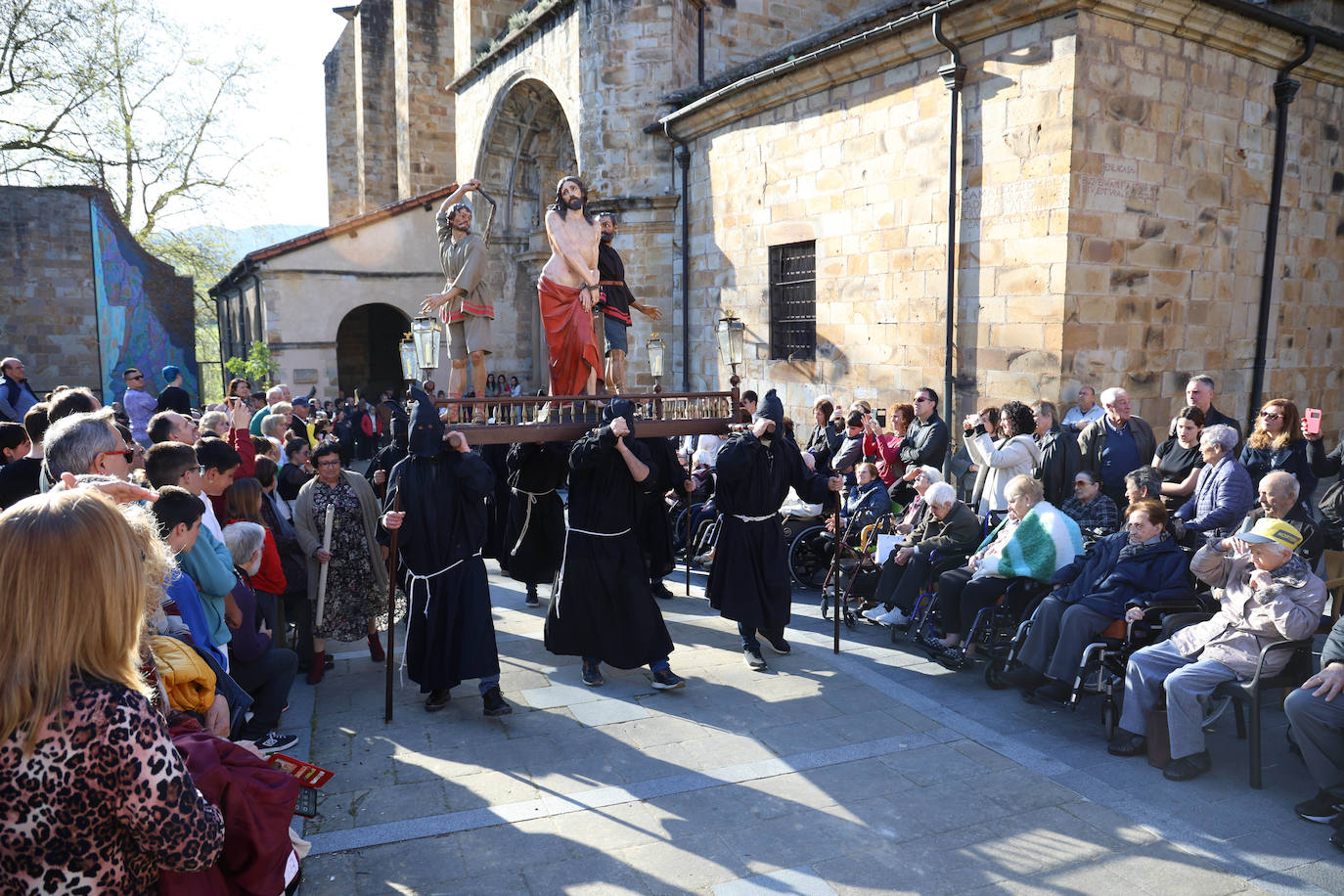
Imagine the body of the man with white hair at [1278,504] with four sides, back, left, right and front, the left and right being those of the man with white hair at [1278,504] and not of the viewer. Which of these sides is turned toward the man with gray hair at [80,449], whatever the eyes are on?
front

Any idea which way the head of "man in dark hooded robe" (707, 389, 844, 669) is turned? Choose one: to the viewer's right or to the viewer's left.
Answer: to the viewer's left

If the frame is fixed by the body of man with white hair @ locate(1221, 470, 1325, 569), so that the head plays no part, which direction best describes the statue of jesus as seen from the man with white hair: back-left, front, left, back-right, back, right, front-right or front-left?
front-right

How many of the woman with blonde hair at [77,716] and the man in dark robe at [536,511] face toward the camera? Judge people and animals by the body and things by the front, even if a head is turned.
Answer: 1

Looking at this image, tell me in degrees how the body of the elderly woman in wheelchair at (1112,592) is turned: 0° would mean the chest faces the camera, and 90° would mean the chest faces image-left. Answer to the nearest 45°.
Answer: approximately 45°

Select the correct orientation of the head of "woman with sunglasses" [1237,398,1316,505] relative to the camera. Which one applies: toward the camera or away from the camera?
toward the camera

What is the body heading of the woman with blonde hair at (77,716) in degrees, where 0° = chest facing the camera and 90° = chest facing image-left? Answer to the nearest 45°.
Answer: approximately 225°

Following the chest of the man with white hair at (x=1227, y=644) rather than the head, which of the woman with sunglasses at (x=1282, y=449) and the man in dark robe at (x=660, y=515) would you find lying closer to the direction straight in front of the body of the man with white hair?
the man in dark robe

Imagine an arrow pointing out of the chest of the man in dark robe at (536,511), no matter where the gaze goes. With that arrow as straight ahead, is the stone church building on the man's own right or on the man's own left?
on the man's own left

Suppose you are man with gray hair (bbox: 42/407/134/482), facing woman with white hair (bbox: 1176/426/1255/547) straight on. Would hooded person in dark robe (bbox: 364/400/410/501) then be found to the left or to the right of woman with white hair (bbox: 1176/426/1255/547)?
left

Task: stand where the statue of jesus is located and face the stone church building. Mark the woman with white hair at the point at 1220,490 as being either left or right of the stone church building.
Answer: right

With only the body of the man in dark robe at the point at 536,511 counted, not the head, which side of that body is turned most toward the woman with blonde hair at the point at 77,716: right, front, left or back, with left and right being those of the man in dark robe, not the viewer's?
front

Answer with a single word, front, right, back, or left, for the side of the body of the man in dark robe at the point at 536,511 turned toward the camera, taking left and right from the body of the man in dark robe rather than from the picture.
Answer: front

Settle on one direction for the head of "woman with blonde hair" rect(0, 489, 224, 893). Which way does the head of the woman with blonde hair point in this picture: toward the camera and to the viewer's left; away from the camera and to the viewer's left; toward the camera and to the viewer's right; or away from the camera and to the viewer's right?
away from the camera and to the viewer's right

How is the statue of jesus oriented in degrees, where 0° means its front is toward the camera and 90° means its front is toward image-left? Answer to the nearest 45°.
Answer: approximately 315°

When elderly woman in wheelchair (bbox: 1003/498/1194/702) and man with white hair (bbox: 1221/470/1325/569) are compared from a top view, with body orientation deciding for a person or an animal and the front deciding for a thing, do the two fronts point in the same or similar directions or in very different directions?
same or similar directions

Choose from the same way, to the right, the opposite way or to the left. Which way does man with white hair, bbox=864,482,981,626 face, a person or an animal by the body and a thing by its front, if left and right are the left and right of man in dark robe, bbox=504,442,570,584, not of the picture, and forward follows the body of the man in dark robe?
to the right

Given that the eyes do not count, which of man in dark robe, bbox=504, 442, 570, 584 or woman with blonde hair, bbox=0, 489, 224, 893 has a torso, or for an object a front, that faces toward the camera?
the man in dark robe
